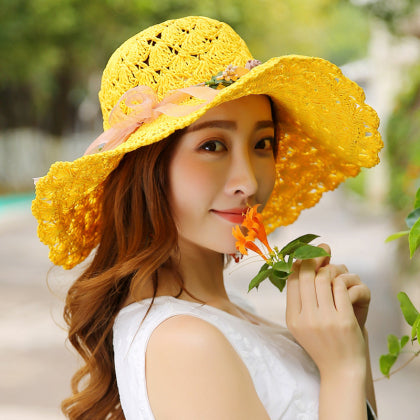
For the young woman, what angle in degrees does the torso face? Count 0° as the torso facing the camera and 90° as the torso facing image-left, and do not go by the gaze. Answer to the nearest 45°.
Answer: approximately 270°
